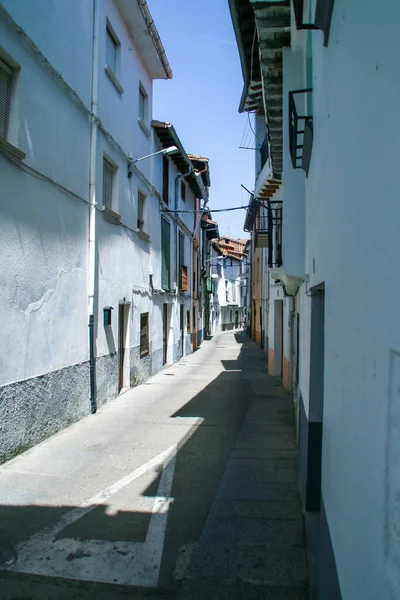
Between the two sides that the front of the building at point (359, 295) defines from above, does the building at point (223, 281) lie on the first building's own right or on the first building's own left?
on the first building's own right

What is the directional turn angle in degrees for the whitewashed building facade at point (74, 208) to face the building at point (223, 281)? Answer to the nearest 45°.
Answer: approximately 90° to its left

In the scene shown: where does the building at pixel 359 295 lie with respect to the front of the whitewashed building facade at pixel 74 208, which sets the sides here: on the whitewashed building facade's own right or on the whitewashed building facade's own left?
on the whitewashed building facade's own right

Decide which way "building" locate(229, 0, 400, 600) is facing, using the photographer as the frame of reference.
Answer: facing to the left of the viewer

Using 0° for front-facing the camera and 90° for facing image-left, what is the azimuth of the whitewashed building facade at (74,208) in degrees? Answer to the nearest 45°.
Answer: approximately 270°

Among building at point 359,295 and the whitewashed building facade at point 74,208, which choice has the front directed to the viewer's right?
the whitewashed building facade

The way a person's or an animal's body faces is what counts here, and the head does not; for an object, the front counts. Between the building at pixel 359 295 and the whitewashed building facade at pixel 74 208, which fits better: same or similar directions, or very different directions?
very different directions

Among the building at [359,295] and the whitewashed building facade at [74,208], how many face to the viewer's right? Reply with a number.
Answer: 1
